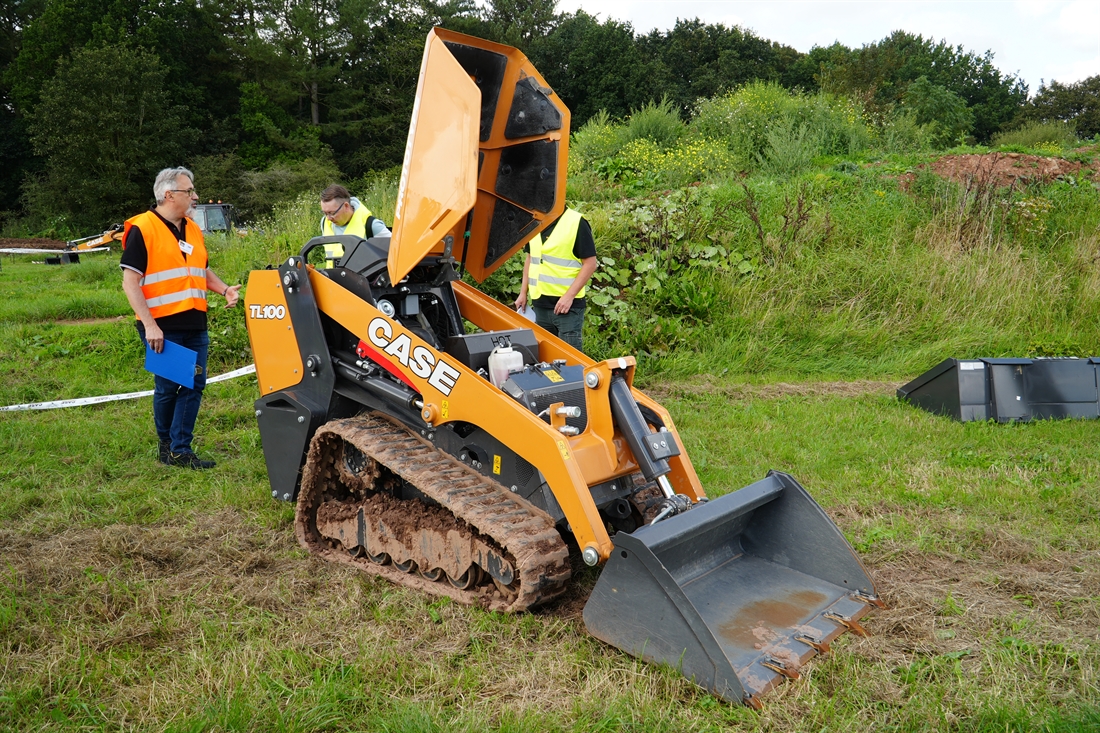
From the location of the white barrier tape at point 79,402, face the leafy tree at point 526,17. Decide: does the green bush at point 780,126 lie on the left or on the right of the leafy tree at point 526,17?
right

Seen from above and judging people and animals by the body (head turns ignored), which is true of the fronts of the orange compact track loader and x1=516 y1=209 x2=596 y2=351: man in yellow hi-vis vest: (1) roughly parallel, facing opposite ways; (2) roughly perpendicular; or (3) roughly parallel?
roughly perpendicular

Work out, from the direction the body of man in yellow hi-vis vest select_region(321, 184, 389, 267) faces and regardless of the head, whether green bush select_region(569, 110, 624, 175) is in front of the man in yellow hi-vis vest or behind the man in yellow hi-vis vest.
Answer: behind

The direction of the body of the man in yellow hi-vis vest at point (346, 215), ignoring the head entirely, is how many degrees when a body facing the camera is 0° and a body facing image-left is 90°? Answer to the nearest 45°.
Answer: approximately 45°

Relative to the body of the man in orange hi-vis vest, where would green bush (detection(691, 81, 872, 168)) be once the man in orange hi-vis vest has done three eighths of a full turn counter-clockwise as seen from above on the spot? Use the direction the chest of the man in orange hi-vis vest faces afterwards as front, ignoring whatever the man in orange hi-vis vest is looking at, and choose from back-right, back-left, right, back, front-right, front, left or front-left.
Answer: front-right

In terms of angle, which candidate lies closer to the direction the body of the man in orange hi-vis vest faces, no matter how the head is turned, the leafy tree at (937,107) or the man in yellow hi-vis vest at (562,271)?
the man in yellow hi-vis vest

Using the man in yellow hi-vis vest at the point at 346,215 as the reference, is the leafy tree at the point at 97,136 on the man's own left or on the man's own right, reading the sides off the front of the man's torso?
on the man's own right

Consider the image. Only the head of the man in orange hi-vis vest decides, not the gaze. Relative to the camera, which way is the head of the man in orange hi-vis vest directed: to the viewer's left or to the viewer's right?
to the viewer's right

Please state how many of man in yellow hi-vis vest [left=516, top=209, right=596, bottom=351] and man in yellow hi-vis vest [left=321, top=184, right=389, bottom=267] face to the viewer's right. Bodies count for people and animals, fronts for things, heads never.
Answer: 0
